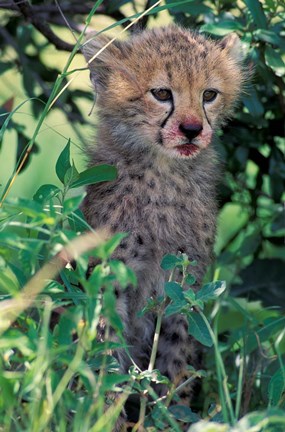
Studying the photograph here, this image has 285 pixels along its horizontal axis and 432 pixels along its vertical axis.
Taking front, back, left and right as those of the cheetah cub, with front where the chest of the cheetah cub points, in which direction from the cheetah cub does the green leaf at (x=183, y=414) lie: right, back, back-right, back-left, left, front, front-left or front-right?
front-right

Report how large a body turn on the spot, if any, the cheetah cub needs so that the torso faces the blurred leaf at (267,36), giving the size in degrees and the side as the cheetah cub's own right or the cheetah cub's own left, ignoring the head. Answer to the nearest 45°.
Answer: approximately 90° to the cheetah cub's own left

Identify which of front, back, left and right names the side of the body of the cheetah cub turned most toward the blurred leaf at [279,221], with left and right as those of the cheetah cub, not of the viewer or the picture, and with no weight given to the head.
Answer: left

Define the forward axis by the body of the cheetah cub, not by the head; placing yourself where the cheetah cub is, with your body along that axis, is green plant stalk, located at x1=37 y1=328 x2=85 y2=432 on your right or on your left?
on your right

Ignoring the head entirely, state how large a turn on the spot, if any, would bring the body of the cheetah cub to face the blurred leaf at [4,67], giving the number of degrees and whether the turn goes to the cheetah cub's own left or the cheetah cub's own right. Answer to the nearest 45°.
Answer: approximately 180°

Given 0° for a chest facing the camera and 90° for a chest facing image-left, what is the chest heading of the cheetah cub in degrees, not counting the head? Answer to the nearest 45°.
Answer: approximately 315°

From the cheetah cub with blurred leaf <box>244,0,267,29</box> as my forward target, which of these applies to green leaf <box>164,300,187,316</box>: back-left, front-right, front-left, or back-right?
back-right

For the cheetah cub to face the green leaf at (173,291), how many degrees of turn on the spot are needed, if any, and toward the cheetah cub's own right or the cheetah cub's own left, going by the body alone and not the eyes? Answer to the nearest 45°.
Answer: approximately 45° to the cheetah cub's own right

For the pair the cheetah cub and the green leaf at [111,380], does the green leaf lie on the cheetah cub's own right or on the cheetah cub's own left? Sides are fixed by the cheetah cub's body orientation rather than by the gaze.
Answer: on the cheetah cub's own right

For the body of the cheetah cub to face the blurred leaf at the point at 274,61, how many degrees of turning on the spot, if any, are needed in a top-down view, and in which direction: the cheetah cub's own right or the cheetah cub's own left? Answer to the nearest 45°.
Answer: approximately 90° to the cheetah cub's own left

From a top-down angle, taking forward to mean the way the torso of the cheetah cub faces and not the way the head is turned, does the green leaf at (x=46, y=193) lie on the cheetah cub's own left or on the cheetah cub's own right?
on the cheetah cub's own right

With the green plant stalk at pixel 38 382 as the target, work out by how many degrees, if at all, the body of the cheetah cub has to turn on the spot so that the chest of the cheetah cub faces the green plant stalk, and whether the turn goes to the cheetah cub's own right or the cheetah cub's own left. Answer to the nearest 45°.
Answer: approximately 45° to the cheetah cub's own right

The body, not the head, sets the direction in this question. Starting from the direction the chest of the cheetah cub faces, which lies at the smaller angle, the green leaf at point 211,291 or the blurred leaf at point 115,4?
the green leaf

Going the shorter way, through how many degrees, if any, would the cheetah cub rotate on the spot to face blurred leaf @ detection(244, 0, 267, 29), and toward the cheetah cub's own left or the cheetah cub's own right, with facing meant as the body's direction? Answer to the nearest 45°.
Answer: approximately 90° to the cheetah cub's own left
